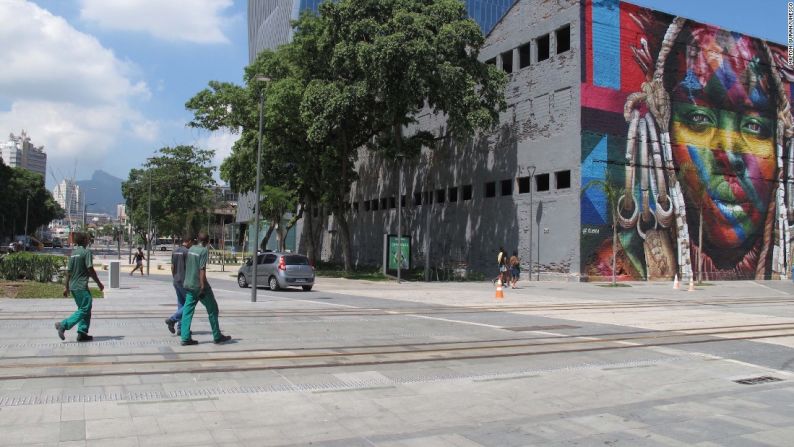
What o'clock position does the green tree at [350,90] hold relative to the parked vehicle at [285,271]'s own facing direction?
The green tree is roughly at 2 o'clock from the parked vehicle.

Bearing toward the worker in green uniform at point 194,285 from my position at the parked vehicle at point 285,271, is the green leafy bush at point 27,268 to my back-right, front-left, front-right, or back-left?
front-right

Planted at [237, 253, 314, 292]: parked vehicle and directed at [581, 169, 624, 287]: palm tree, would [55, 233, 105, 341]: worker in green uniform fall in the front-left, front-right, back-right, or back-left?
back-right

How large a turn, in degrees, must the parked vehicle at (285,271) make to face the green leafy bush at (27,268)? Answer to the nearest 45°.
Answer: approximately 45° to its left

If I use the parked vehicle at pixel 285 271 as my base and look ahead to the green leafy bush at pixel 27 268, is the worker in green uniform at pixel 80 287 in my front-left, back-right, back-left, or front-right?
front-left

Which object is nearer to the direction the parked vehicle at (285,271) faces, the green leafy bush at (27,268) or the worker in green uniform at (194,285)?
the green leafy bush

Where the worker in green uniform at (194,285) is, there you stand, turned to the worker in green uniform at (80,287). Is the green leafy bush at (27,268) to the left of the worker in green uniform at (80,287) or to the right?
right

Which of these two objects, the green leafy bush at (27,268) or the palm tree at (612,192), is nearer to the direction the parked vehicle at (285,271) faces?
the green leafy bush

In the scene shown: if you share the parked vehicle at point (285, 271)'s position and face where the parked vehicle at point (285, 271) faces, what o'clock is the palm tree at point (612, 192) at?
The palm tree is roughly at 4 o'clock from the parked vehicle.
